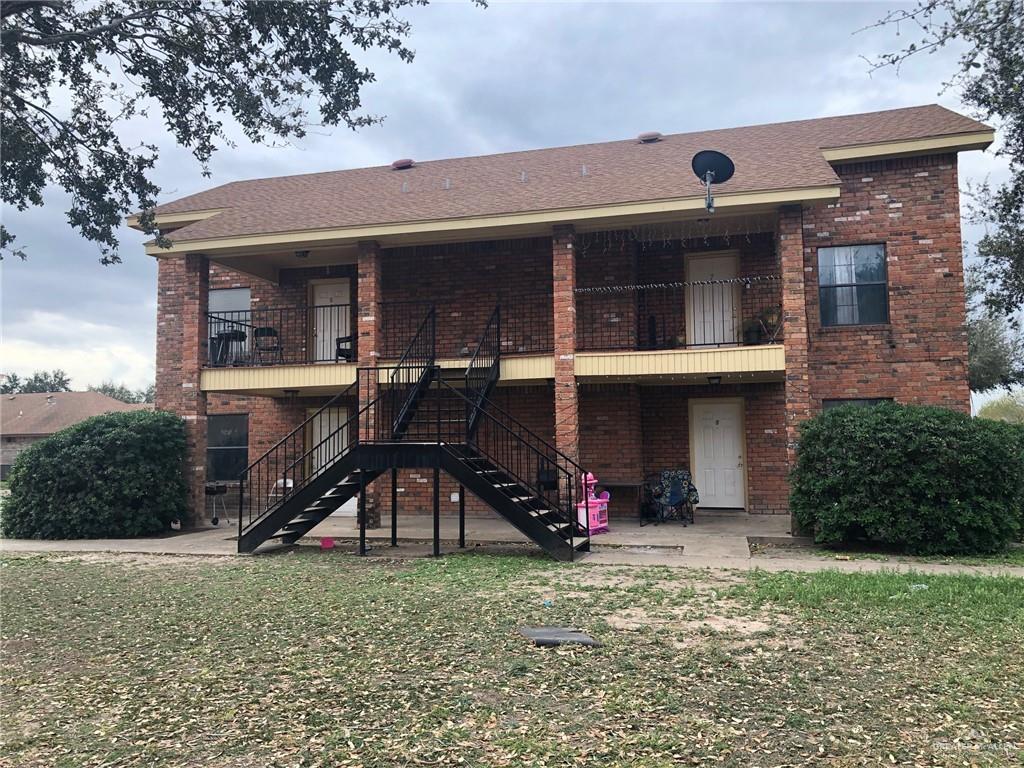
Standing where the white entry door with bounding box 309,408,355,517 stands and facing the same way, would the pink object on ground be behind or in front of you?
in front

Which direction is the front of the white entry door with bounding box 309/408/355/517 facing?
toward the camera

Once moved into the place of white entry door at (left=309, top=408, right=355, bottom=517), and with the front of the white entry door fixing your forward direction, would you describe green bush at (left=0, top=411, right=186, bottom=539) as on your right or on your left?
on your right

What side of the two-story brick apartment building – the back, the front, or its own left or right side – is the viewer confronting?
front

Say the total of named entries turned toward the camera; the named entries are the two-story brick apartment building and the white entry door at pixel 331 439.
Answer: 2

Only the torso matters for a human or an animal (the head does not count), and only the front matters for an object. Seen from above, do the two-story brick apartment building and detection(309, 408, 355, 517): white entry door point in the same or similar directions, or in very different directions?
same or similar directions

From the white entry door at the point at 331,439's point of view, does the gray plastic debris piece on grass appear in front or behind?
in front

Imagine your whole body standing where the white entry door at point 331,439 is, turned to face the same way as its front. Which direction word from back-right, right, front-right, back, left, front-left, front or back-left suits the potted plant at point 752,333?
front-left

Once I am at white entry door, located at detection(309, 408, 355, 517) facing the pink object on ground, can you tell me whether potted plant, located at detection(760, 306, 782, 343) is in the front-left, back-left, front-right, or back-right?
front-left

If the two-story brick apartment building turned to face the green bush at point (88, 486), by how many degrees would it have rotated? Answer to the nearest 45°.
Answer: approximately 90° to its right
